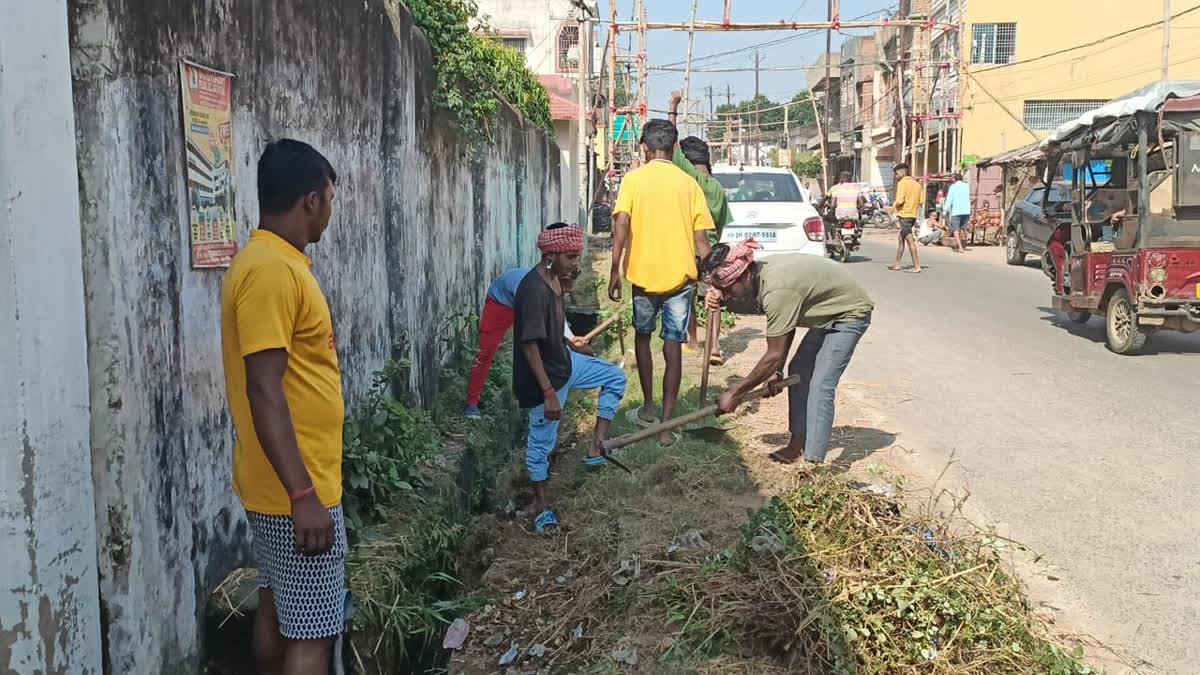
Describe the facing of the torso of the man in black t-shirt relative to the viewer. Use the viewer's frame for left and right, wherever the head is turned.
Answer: facing to the right of the viewer

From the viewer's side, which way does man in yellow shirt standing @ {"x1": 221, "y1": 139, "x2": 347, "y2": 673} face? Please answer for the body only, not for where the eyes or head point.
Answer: to the viewer's right

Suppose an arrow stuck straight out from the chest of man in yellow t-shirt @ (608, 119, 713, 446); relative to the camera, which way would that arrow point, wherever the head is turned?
away from the camera

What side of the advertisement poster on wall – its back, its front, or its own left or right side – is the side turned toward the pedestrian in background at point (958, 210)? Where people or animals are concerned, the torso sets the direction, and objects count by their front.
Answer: left

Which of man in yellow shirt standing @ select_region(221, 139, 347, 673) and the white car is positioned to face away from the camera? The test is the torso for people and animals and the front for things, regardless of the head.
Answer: the white car

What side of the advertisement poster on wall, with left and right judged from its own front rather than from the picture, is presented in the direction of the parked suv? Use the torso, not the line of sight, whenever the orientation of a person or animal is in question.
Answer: left

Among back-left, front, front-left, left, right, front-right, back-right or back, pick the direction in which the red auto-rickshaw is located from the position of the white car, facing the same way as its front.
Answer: back-right

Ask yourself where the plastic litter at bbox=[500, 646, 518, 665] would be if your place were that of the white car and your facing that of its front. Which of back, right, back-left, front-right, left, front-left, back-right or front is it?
back

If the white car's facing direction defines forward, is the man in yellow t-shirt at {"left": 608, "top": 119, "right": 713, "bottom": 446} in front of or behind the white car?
behind

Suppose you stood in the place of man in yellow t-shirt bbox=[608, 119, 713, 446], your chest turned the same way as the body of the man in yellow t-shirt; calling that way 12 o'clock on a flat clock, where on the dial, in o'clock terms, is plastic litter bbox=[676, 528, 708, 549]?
The plastic litter is roughly at 6 o'clock from the man in yellow t-shirt.

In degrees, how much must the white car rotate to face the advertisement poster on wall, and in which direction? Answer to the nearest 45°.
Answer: approximately 180°

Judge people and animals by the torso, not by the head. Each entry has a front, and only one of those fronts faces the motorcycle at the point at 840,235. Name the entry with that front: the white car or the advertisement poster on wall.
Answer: the white car
